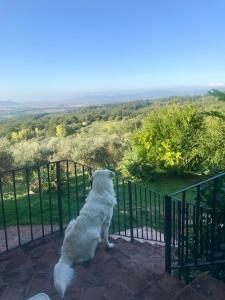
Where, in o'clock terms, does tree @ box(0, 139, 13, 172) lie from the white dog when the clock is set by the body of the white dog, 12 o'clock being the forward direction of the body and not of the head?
The tree is roughly at 10 o'clock from the white dog.

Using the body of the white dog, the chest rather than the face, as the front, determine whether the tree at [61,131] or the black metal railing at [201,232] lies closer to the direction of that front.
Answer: the tree

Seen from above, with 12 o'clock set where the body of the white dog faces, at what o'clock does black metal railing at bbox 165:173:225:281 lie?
The black metal railing is roughly at 3 o'clock from the white dog.

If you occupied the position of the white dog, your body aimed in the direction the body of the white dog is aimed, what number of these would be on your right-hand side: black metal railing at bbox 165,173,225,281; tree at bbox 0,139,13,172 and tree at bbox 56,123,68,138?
1

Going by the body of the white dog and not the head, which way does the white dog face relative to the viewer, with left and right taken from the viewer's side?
facing away from the viewer and to the right of the viewer

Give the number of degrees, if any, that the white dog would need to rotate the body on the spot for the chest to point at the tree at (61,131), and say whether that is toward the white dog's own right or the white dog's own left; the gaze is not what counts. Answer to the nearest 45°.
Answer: approximately 45° to the white dog's own left

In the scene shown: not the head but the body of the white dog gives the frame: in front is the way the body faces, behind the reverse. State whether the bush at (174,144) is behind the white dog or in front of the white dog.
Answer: in front

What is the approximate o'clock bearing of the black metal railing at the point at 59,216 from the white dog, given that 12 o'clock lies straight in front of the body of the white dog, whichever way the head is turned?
The black metal railing is roughly at 10 o'clock from the white dog.
